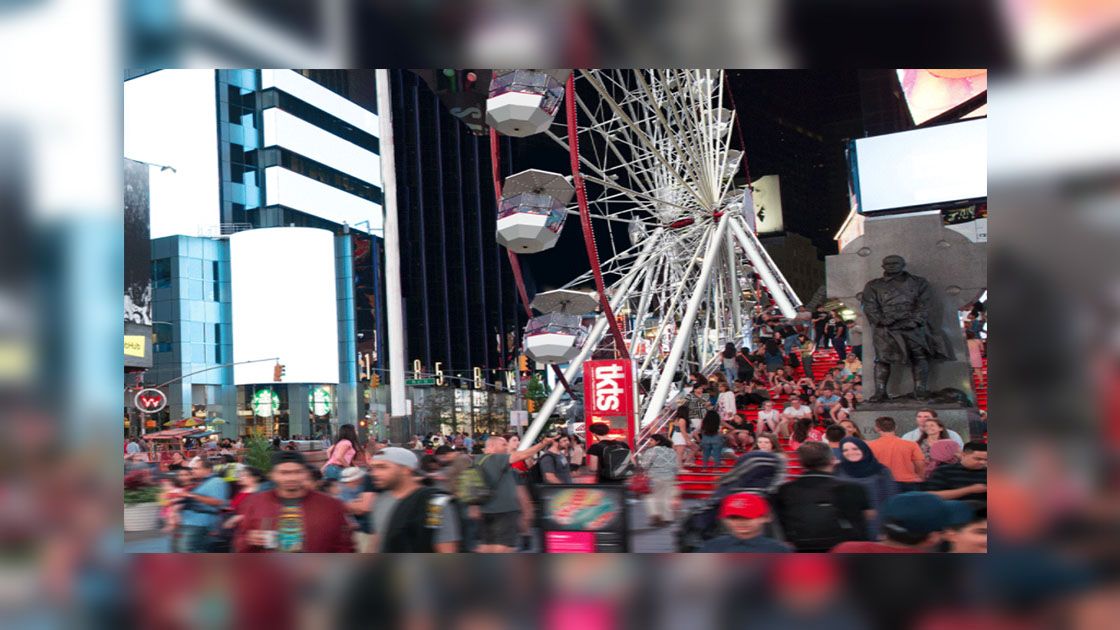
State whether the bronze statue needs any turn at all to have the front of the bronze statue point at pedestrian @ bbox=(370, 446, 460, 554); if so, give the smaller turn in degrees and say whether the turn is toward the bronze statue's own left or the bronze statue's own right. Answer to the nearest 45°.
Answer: approximately 45° to the bronze statue's own right

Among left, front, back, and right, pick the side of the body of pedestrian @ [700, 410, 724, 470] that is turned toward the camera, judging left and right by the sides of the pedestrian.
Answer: back

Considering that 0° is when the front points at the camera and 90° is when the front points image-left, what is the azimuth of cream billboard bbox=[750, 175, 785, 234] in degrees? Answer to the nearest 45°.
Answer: approximately 0°

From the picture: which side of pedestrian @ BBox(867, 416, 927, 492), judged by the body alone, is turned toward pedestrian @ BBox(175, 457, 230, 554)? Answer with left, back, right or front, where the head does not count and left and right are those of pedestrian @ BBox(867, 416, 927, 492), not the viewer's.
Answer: left

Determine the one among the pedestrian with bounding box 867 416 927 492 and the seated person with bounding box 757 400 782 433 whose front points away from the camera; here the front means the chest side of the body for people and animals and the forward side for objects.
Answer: the pedestrian with bounding box 867 416 927 492

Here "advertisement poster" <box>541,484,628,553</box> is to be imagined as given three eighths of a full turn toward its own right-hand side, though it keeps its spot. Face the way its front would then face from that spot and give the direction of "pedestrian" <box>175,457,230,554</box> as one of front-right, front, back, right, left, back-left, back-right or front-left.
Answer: front-left

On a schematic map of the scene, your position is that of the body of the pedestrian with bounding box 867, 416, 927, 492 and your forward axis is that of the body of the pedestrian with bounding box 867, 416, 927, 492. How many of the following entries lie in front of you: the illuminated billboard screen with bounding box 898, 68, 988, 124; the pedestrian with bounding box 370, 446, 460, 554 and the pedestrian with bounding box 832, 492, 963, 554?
1

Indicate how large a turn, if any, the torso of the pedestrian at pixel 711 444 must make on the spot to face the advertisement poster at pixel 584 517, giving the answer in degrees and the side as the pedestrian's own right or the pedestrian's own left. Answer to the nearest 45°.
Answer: approximately 180°

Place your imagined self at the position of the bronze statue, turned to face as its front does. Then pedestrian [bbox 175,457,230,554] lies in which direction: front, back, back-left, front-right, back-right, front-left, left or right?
front-right

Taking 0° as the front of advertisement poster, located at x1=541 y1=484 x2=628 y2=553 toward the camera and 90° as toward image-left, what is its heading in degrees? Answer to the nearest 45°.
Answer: approximately 0°

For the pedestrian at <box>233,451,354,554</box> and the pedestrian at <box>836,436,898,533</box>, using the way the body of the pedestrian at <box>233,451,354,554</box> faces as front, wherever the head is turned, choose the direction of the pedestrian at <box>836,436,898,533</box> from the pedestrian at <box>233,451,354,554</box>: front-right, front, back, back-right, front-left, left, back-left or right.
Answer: left

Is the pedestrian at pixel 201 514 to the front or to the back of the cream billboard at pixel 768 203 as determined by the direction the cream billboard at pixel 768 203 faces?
to the front
